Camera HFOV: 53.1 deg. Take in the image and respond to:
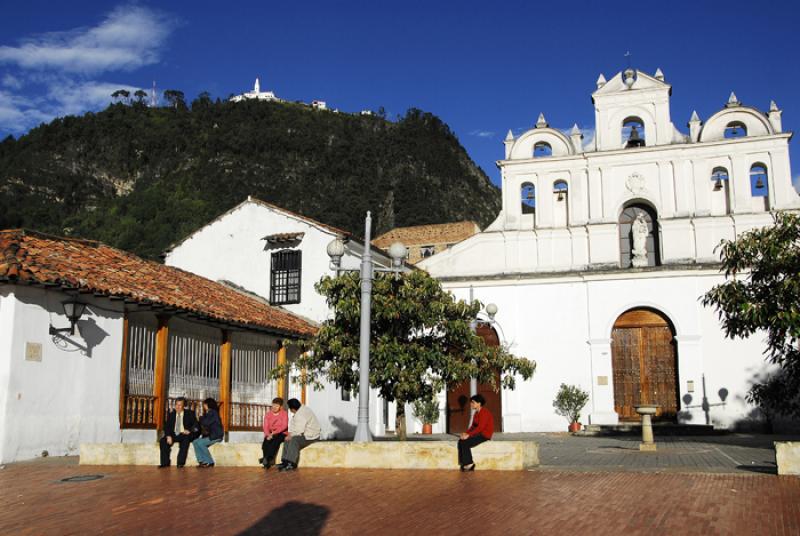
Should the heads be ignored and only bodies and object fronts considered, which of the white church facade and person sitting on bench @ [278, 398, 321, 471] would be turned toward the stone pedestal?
the white church facade

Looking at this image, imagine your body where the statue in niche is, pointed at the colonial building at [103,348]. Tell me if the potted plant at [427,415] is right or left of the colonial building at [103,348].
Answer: right

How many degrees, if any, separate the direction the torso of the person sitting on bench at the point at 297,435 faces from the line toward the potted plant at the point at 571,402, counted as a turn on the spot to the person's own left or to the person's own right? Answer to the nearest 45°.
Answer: approximately 135° to the person's own right

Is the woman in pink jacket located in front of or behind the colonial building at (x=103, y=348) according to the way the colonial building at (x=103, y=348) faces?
in front

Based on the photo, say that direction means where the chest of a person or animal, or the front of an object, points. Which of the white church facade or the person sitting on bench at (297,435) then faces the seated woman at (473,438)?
the white church facade

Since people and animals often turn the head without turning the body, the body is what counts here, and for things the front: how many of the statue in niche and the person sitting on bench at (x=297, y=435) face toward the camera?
1

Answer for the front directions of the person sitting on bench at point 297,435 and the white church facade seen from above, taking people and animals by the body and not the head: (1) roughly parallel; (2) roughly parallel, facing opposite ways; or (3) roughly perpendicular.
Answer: roughly perpendicular

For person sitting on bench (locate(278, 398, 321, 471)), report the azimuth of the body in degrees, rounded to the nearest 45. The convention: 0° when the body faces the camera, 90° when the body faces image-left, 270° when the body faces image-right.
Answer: approximately 90°

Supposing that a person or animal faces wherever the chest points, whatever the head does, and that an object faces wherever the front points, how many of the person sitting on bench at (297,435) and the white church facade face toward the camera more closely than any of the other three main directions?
1

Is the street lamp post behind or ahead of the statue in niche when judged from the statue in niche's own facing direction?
ahead

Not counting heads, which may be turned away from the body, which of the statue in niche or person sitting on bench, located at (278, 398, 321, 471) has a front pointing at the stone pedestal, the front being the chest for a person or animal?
the statue in niche

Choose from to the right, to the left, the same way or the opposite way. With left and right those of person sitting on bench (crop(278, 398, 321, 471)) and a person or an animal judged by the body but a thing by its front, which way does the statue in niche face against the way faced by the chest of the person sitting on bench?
to the left

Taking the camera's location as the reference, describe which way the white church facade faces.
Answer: facing the viewer

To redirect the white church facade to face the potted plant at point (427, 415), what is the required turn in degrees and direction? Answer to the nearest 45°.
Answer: approximately 90° to its right

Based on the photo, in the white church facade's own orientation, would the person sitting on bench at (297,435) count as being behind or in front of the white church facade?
in front
